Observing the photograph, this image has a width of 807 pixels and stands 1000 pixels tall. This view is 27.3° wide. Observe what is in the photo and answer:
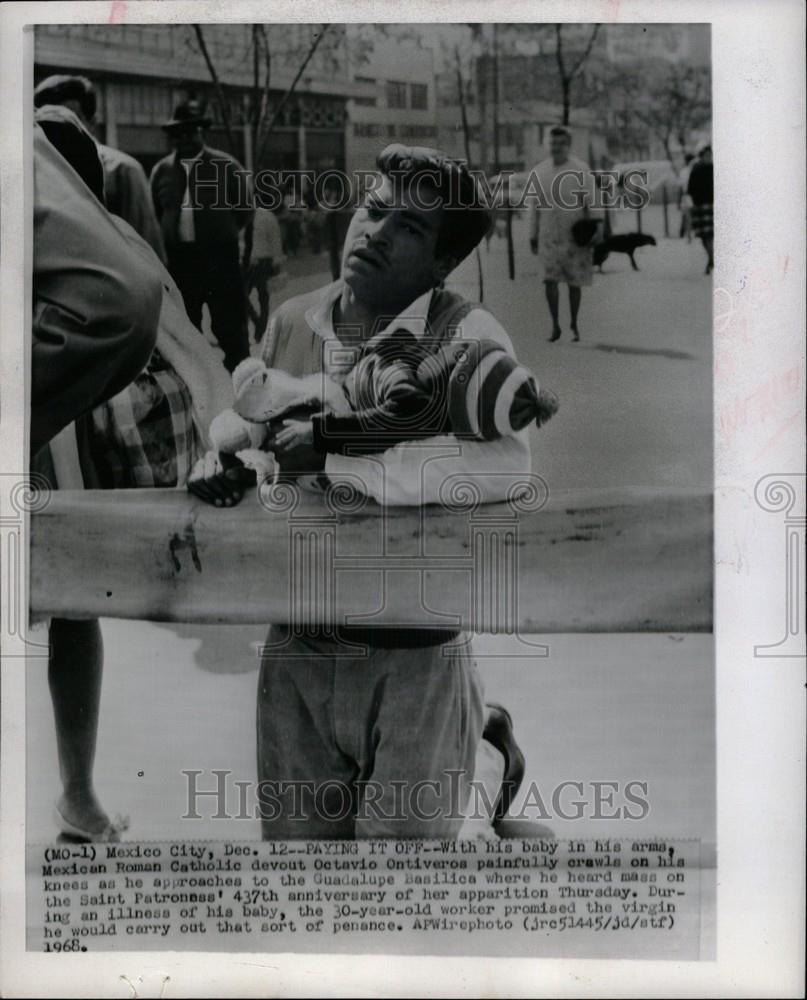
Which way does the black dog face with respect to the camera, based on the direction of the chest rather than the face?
to the viewer's right

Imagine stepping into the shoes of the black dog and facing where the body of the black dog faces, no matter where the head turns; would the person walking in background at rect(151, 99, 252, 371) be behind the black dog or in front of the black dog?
behind

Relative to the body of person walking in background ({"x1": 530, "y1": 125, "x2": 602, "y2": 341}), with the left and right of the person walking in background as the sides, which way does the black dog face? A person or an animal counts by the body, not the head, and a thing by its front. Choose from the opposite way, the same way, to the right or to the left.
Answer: to the left

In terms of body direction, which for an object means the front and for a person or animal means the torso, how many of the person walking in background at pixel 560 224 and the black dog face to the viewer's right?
1

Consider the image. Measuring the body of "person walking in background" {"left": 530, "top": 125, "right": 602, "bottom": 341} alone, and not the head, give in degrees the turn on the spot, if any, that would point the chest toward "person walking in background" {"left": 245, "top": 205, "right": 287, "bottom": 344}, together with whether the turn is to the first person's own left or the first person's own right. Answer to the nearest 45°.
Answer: approximately 90° to the first person's own right

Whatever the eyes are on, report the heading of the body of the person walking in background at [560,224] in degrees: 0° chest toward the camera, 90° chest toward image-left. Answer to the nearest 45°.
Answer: approximately 0°

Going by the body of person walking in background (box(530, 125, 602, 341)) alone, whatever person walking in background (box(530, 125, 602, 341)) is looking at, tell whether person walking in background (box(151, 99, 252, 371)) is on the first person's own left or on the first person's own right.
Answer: on the first person's own right
